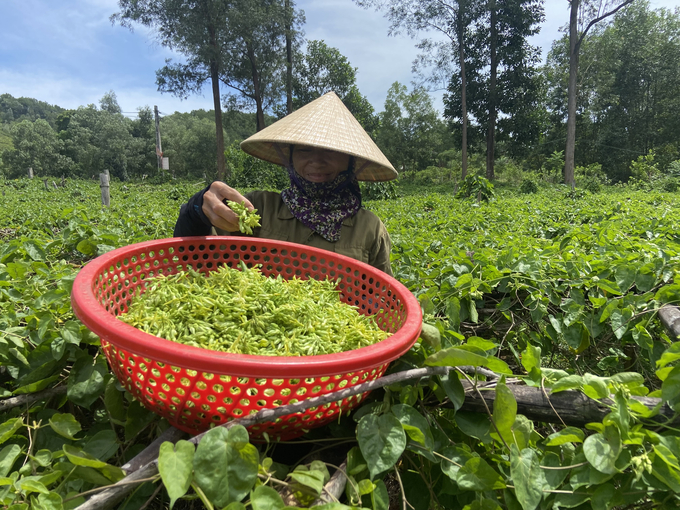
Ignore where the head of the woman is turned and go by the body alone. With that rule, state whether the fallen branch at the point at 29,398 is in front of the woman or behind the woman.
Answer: in front

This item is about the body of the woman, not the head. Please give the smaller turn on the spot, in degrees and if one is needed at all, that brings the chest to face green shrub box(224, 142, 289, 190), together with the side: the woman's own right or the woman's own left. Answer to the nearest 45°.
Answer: approximately 180°

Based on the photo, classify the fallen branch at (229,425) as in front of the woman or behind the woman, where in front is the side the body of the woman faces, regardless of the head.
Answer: in front

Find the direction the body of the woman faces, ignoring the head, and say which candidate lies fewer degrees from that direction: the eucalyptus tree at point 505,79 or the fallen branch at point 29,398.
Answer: the fallen branch

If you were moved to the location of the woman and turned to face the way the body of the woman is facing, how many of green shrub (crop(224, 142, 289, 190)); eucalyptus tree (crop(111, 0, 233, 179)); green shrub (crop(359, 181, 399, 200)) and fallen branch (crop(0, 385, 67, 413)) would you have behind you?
3

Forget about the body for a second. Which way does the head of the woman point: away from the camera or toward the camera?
toward the camera

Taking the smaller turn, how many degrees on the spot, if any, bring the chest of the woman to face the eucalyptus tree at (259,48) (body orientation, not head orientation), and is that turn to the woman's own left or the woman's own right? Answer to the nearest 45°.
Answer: approximately 180°

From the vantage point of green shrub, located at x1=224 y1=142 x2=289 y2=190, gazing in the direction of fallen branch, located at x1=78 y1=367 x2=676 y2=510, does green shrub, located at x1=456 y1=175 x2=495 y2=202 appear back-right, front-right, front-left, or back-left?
front-left

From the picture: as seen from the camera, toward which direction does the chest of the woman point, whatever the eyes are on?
toward the camera

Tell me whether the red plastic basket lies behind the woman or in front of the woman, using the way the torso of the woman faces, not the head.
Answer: in front

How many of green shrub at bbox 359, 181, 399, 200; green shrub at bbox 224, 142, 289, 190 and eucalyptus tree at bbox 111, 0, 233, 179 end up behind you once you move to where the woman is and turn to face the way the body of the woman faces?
3

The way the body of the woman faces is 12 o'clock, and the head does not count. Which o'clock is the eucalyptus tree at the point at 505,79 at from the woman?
The eucalyptus tree is roughly at 7 o'clock from the woman.

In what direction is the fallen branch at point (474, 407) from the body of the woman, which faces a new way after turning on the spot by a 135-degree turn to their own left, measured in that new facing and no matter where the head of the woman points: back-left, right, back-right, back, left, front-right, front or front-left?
back-right

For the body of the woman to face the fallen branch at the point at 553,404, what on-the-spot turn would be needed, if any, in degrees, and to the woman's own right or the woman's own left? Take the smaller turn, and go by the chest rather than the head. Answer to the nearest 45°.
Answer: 0° — they already face it
